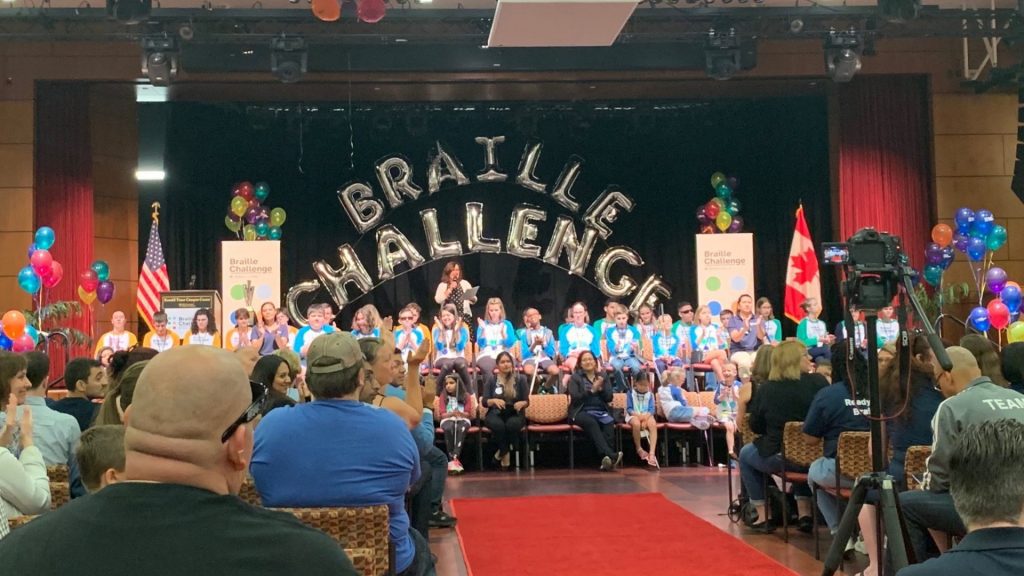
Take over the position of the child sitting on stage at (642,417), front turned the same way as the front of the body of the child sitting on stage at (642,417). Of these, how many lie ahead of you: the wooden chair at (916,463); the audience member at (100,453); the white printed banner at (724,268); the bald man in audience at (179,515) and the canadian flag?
3

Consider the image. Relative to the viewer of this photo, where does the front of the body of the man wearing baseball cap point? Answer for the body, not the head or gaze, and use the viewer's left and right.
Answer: facing away from the viewer

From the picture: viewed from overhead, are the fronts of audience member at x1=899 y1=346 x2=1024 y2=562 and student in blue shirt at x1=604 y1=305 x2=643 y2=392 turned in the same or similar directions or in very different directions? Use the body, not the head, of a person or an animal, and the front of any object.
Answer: very different directions

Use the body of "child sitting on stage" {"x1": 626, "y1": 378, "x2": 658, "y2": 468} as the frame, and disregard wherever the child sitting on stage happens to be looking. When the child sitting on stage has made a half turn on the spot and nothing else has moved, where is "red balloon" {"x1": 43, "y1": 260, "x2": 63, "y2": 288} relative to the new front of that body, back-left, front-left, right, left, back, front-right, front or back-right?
left

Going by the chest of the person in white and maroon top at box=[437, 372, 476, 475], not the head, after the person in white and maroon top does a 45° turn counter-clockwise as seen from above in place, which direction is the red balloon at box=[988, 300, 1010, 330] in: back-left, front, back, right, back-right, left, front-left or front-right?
front-left

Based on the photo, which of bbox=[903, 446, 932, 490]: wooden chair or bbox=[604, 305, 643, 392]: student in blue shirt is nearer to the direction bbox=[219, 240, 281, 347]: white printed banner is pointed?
the wooden chair

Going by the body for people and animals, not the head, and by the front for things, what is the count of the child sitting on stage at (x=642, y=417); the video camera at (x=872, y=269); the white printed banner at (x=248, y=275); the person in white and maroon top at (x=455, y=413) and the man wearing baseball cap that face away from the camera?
2

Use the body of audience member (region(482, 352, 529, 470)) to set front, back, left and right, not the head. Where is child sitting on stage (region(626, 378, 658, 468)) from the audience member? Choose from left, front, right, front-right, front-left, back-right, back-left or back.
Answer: left

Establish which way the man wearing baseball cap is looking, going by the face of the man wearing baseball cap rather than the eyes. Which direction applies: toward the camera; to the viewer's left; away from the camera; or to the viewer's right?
away from the camera

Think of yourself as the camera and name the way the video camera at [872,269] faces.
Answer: facing away from the viewer
